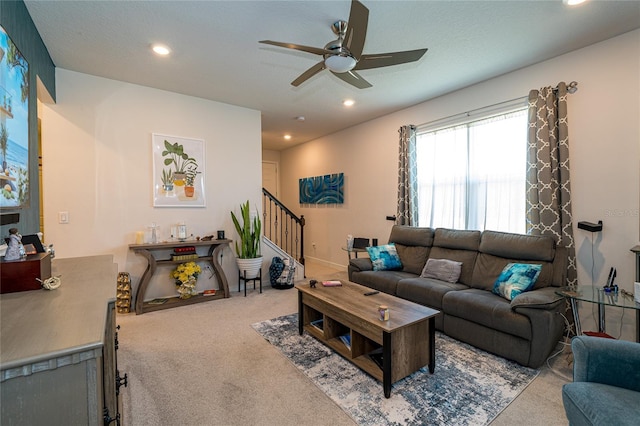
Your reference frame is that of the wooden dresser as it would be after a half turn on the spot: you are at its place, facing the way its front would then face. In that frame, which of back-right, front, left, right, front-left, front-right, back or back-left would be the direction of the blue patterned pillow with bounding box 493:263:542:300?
back

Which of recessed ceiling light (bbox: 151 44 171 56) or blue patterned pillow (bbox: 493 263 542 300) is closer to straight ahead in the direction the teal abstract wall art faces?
the recessed ceiling light

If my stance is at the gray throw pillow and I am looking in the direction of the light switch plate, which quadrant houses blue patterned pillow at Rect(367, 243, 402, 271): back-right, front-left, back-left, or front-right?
front-right

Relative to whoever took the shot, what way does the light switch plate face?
facing the viewer

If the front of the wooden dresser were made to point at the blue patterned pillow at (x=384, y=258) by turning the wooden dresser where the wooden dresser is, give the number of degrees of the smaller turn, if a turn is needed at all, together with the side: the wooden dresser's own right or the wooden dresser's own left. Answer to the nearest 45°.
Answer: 0° — it already faces it

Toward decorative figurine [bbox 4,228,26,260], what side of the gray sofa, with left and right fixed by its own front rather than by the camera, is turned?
front

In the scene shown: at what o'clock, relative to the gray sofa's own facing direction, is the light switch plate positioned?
The light switch plate is roughly at 1 o'clock from the gray sofa.

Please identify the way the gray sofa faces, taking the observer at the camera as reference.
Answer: facing the viewer and to the left of the viewer

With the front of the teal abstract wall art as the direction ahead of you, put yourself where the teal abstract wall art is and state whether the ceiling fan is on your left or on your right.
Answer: on your left

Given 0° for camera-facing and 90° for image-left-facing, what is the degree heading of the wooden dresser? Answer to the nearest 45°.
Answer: approximately 270°

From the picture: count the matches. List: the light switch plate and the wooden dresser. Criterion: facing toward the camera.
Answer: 1

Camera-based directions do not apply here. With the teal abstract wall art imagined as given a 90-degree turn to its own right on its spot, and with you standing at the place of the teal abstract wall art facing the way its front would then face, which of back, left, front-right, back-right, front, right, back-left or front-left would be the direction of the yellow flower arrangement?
left
